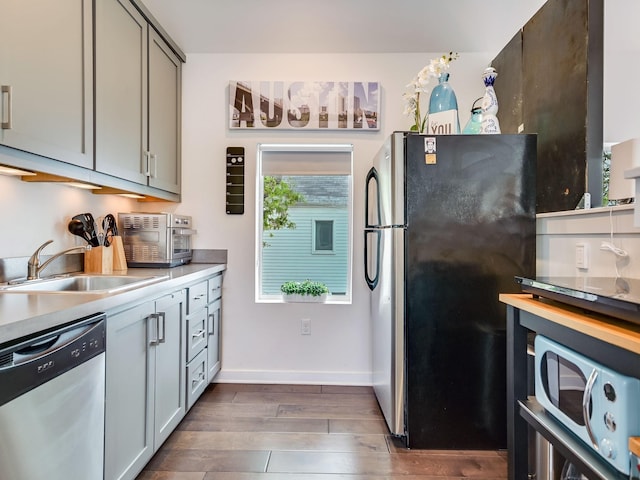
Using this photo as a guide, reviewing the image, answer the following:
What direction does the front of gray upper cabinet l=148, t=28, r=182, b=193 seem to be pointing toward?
to the viewer's right

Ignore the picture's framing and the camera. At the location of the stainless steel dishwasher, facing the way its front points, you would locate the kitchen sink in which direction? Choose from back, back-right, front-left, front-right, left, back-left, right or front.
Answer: back-left

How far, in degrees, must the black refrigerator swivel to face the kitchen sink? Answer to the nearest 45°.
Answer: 0° — it already faces it

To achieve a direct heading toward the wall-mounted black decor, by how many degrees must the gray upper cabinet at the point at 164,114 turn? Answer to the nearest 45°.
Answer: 0° — it already faces it

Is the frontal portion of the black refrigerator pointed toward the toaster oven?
yes

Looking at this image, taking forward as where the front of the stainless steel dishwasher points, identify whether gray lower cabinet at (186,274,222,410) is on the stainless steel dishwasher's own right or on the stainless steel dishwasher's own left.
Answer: on the stainless steel dishwasher's own left

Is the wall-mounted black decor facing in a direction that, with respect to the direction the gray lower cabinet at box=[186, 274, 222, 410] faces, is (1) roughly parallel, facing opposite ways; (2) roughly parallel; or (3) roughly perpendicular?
roughly perpendicular

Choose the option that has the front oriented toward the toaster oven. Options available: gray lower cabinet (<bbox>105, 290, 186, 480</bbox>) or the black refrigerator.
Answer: the black refrigerator

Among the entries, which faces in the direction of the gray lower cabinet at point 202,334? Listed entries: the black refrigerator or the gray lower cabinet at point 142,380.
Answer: the black refrigerator

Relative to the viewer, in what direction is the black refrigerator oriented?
to the viewer's left

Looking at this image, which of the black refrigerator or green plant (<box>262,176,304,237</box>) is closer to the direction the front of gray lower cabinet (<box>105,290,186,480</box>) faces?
the black refrigerator
